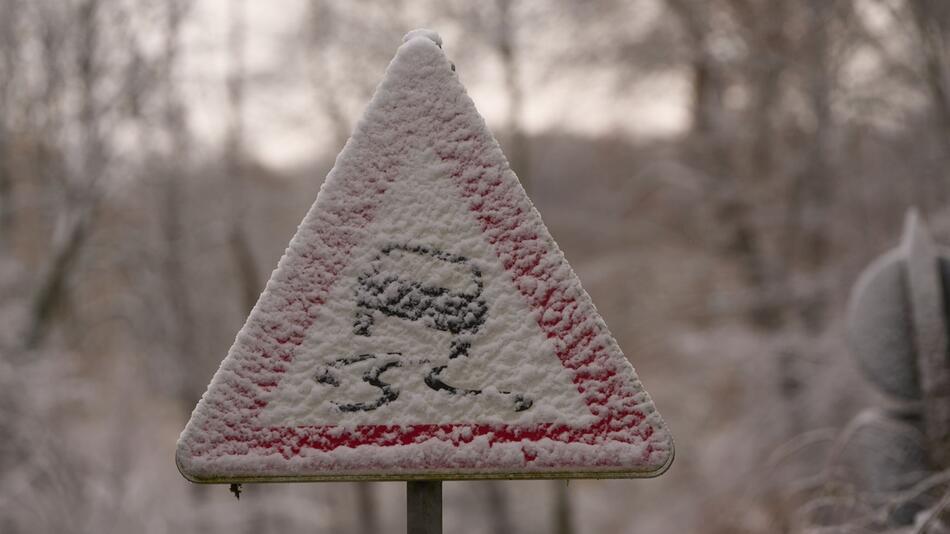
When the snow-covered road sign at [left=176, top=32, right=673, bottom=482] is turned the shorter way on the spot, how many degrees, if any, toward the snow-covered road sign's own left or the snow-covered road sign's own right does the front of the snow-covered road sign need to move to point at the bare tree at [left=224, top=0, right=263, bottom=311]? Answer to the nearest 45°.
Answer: approximately 180°

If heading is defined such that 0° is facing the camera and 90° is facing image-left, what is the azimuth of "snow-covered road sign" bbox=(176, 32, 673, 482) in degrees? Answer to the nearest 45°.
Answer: approximately 0°
